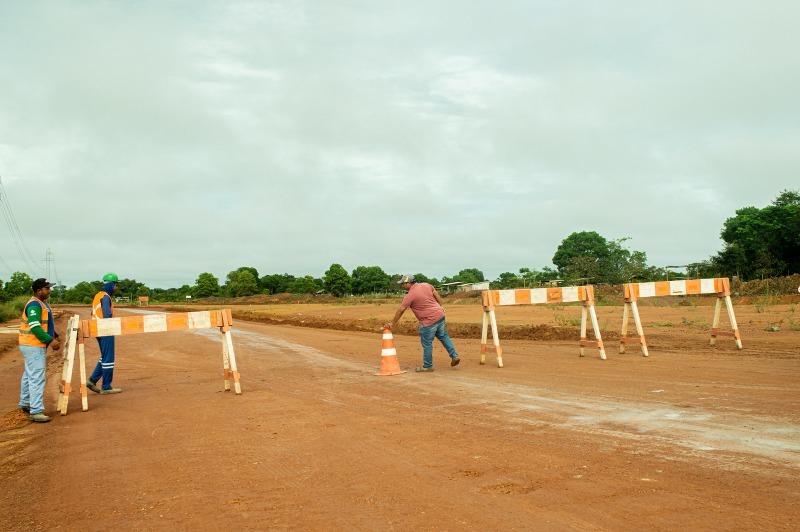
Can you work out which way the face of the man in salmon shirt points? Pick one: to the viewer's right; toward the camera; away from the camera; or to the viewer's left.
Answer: to the viewer's left

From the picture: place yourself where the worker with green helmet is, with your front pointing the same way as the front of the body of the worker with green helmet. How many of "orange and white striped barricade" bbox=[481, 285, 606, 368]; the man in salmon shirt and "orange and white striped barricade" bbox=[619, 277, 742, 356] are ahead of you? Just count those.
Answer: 3

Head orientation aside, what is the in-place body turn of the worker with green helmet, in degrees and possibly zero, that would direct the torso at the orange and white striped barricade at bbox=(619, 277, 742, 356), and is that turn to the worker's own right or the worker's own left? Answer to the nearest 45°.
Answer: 0° — they already face it

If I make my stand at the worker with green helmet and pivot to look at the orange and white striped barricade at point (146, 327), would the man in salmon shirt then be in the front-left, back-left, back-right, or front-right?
front-left

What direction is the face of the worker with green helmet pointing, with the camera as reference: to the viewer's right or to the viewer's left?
to the viewer's right

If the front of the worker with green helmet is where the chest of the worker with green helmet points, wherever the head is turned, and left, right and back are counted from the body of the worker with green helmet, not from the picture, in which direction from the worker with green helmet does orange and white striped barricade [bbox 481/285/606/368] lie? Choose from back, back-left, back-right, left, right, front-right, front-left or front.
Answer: front

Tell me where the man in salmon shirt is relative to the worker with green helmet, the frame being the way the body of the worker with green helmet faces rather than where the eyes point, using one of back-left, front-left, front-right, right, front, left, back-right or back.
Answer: front

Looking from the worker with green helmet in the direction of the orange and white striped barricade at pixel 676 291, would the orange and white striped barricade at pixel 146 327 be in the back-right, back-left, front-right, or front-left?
front-right

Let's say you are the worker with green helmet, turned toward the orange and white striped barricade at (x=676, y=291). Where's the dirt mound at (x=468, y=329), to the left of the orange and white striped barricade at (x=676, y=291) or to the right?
left

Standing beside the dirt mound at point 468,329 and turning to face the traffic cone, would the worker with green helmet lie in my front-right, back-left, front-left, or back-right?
front-right

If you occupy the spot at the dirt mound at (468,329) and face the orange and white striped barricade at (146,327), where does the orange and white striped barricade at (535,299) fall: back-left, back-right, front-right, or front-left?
front-left
